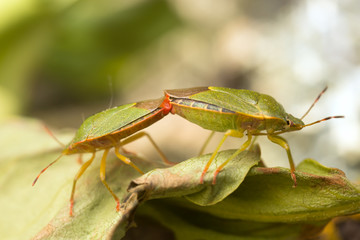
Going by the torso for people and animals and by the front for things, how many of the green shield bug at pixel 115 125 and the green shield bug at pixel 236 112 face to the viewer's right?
1

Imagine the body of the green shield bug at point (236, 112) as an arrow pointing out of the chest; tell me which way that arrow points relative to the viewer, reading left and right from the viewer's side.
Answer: facing to the right of the viewer

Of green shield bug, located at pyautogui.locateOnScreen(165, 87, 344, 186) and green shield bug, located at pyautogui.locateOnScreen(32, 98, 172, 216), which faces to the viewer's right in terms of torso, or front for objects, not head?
green shield bug, located at pyautogui.locateOnScreen(165, 87, 344, 186)

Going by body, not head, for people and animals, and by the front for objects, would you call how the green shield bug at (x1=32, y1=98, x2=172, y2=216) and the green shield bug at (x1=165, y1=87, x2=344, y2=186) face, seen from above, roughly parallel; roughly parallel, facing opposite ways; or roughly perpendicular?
roughly parallel, facing opposite ways

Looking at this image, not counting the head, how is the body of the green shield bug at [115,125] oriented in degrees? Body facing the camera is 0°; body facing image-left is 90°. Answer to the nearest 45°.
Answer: approximately 90°

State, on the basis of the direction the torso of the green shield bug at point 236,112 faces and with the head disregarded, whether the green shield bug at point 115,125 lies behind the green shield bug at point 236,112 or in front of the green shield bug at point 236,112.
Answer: behind
